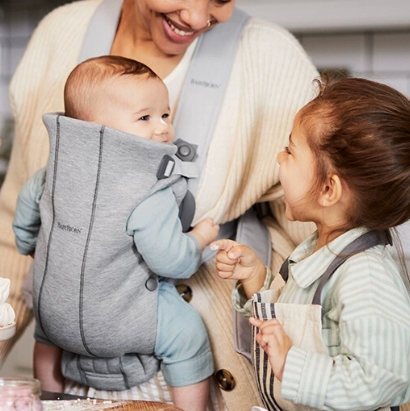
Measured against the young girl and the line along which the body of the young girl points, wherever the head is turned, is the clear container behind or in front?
in front

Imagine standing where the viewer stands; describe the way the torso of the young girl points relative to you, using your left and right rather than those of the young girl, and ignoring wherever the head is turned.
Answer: facing to the left of the viewer

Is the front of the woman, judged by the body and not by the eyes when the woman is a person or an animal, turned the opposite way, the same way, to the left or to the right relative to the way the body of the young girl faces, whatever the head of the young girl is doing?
to the left

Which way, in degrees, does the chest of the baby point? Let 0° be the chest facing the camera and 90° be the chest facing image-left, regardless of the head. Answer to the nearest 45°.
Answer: approximately 225°

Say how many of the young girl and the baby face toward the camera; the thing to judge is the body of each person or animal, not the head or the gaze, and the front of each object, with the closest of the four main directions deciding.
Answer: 0

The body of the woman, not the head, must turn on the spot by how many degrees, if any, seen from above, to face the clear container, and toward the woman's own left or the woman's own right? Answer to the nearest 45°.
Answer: approximately 45° to the woman's own right
